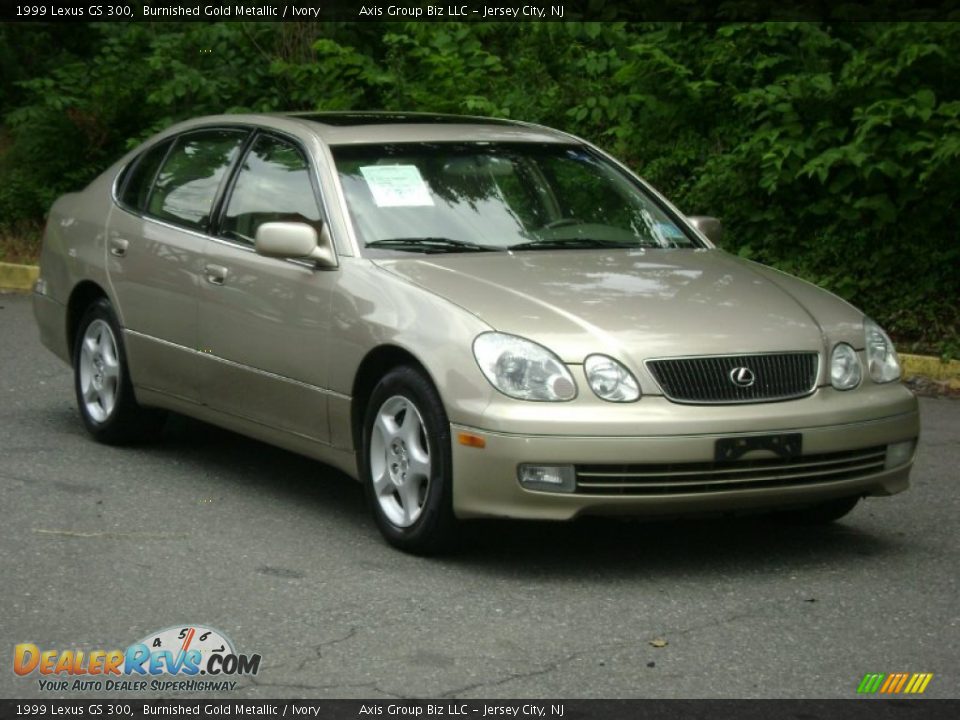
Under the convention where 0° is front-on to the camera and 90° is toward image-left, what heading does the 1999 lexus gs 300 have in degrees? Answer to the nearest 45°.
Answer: approximately 315°

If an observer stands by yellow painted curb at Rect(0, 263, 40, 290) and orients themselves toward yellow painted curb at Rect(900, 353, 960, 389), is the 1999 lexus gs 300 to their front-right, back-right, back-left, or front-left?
front-right

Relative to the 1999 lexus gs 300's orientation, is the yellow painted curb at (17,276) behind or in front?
behind

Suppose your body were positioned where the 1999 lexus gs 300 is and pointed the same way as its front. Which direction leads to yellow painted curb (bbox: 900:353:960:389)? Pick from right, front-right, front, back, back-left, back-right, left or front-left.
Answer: left
